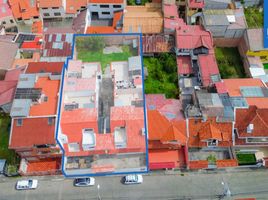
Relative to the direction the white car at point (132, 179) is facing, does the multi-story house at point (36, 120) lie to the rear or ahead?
ahead

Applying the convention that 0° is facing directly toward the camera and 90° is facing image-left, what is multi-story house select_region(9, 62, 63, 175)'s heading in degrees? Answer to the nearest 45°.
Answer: approximately 0°

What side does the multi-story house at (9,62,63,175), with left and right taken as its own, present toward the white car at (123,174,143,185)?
left

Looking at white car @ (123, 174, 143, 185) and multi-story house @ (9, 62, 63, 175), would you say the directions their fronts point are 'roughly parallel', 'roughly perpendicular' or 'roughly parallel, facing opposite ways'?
roughly perpendicular

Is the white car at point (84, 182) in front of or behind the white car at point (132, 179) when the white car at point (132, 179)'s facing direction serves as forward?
in front

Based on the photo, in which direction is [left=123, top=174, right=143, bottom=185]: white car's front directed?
to the viewer's left

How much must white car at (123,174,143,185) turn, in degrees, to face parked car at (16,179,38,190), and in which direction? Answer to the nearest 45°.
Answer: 0° — it already faces it
